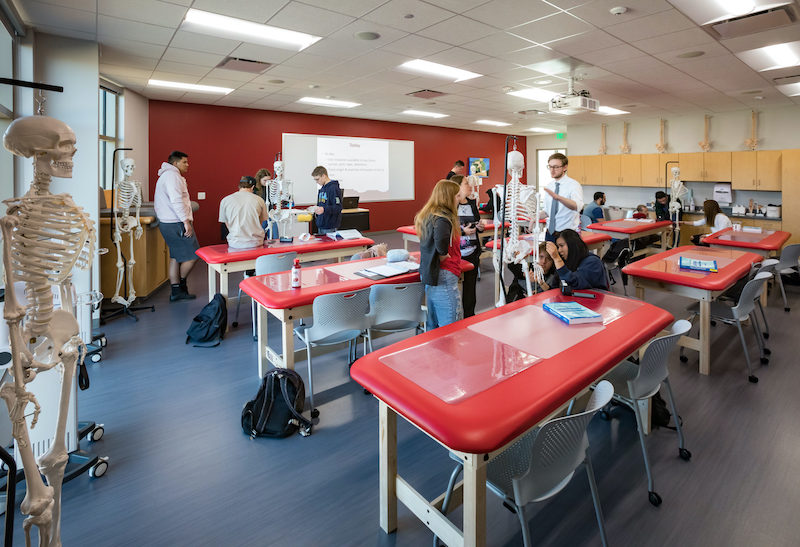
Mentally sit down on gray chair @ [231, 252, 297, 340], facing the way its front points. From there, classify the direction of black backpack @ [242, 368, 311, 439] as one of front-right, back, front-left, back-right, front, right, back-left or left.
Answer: back-left

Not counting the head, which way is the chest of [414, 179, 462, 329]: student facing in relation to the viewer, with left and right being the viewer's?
facing to the right of the viewer

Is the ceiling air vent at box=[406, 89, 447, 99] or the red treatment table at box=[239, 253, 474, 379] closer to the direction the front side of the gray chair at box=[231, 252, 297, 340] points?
the ceiling air vent

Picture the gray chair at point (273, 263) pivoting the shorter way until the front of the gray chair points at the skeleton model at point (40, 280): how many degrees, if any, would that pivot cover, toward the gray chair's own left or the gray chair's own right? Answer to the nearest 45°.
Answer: approximately 135° to the gray chair's own left

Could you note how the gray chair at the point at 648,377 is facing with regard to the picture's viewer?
facing away from the viewer and to the left of the viewer

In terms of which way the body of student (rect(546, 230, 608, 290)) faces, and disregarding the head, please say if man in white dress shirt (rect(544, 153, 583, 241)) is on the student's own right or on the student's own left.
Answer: on the student's own right
